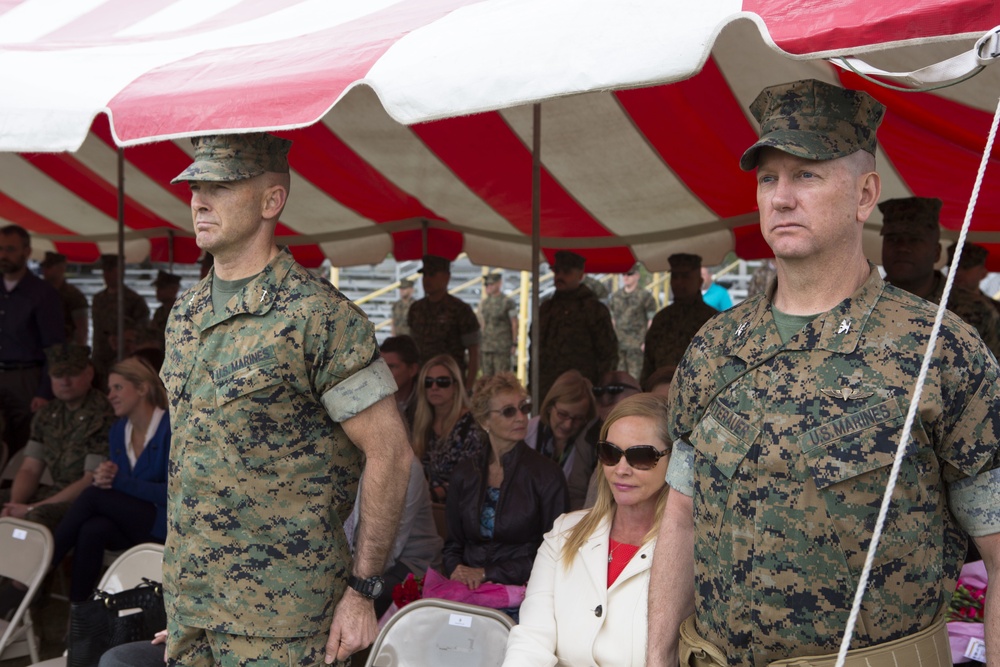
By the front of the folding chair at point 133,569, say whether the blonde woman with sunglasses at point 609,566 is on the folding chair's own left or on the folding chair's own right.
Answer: on the folding chair's own left

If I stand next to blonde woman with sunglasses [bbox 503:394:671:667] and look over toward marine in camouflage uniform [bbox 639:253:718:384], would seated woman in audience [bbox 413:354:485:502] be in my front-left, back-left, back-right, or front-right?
front-left

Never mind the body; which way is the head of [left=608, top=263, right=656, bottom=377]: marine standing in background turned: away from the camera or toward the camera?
toward the camera

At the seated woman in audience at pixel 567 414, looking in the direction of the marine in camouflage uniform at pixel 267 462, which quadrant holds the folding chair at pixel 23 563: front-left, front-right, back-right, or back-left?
front-right

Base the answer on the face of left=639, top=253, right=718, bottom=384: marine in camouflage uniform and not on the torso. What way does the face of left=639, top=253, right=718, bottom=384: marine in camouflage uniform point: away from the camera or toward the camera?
toward the camera

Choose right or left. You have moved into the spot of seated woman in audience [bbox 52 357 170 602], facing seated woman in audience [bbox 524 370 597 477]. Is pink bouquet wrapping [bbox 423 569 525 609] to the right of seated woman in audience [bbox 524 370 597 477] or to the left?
right

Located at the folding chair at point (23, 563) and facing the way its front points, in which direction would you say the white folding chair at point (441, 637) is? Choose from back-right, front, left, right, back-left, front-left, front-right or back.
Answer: left

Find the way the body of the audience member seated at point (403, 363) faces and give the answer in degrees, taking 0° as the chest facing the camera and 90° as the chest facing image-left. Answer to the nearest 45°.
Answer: approximately 45°

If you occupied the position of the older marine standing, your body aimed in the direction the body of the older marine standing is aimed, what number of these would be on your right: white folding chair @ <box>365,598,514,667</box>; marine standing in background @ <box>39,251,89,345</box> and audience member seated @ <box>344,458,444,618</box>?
3

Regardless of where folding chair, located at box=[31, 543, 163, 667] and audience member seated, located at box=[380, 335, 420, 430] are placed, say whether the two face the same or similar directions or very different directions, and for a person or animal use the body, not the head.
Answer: same or similar directions

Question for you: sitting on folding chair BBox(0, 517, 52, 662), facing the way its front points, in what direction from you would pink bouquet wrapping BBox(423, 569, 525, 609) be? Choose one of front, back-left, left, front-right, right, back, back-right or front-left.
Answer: left

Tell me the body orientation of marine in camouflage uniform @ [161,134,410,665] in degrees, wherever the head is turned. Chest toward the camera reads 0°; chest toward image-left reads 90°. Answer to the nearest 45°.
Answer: approximately 45°

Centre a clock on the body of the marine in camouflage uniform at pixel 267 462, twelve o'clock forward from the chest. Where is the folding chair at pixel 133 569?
The folding chair is roughly at 4 o'clock from the marine in camouflage uniform.

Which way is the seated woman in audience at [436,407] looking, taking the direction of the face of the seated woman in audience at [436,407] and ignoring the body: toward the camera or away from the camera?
toward the camera

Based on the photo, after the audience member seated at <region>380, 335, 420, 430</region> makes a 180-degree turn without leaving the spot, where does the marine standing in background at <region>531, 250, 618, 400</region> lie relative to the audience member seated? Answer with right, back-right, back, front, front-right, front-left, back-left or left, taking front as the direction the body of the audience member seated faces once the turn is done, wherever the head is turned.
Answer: front

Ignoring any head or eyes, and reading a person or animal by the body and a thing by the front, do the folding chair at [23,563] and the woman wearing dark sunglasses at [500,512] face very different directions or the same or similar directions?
same or similar directions
